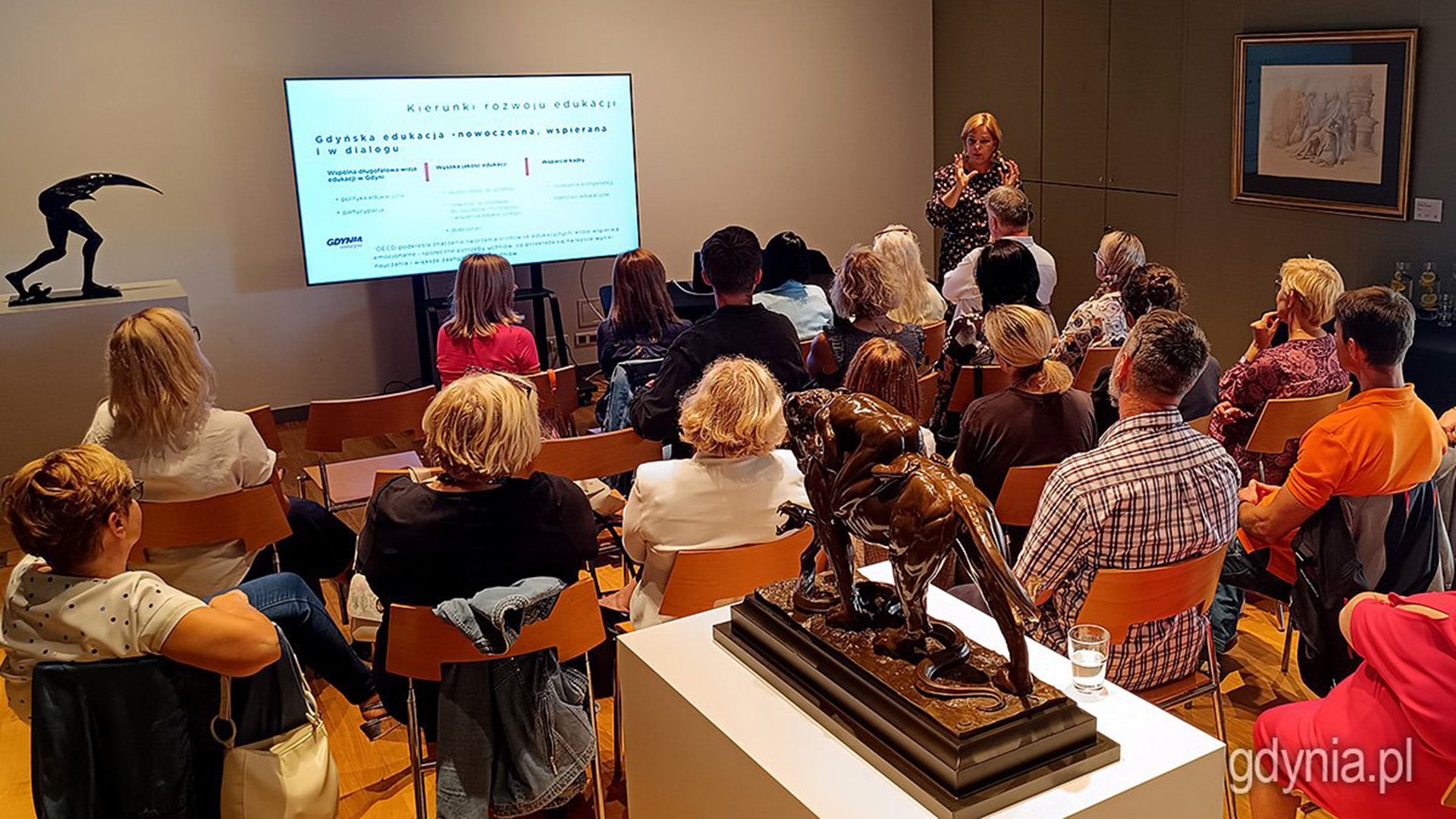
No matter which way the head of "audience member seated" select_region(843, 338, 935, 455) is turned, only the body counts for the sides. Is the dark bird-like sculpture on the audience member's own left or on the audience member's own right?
on the audience member's own left

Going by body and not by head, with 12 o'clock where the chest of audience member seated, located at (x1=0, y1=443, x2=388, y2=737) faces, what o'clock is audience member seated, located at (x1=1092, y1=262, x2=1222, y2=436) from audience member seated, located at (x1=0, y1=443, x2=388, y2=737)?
audience member seated, located at (x1=1092, y1=262, x2=1222, y2=436) is roughly at 1 o'clock from audience member seated, located at (x1=0, y1=443, x2=388, y2=737).

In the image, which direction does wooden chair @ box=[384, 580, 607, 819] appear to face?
away from the camera

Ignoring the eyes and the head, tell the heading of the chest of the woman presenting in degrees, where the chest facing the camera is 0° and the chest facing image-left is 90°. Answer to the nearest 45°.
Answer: approximately 0°

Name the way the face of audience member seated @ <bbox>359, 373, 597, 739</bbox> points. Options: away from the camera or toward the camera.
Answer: away from the camera

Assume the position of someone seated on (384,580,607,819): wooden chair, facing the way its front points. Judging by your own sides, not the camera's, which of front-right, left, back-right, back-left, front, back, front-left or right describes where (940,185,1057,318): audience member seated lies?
front-right

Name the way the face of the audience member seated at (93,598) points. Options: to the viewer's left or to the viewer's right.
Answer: to the viewer's right

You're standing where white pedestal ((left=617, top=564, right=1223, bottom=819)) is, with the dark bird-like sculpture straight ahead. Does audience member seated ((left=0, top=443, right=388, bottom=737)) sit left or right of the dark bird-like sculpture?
left

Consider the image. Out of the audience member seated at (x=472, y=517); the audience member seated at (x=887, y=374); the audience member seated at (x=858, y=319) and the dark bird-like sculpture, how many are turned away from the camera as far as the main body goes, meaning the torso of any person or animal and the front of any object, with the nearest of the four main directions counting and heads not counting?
3

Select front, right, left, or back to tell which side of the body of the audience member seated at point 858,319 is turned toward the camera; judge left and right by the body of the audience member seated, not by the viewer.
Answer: back

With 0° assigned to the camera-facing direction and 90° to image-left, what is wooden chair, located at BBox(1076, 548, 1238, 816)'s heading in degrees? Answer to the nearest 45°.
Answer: approximately 135°

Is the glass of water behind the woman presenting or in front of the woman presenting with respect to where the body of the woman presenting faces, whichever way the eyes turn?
in front

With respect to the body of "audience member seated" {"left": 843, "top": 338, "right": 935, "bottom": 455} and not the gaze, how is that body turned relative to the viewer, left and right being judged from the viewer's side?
facing away from the viewer

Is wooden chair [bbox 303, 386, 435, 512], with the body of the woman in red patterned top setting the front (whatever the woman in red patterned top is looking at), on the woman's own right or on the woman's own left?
on the woman's own left

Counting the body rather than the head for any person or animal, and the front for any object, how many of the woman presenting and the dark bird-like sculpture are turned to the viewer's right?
1

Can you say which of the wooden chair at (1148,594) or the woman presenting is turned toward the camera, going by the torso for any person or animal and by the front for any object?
the woman presenting

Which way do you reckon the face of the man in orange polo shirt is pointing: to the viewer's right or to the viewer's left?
to the viewer's left

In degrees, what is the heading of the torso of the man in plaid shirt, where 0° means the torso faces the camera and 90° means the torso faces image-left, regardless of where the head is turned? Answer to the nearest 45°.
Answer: approximately 135°

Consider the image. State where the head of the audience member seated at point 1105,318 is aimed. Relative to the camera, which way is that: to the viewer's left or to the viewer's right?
to the viewer's left

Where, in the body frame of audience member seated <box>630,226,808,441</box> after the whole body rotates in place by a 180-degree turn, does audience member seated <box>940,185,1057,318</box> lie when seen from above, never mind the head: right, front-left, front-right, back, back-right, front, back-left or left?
back-left

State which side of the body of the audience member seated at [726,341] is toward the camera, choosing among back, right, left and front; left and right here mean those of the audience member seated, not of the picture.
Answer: back

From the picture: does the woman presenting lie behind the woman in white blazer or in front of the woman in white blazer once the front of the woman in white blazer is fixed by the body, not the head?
in front
